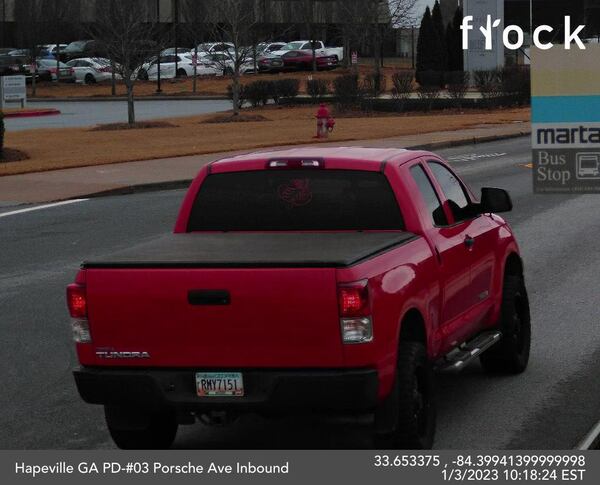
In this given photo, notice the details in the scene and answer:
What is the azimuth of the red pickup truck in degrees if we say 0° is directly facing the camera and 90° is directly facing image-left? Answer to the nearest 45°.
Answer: approximately 225°

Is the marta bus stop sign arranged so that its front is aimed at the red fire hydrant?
no

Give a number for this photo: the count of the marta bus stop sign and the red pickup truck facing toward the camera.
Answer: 1

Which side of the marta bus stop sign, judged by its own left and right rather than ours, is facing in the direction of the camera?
front

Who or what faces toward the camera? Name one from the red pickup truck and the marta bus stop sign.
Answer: the marta bus stop sign

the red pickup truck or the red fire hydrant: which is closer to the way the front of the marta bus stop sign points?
the red pickup truck
